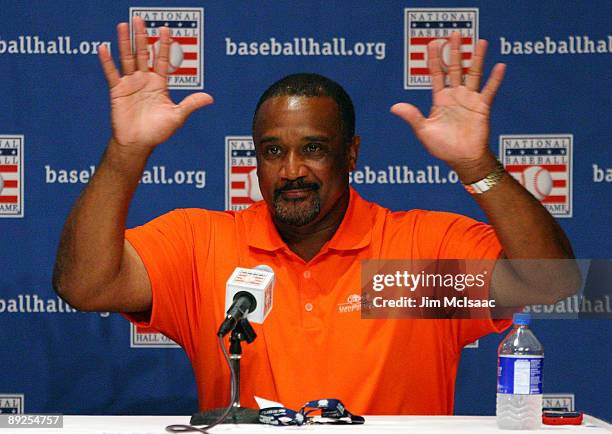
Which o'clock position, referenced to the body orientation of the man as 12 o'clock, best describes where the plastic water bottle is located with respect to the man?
The plastic water bottle is roughly at 11 o'clock from the man.

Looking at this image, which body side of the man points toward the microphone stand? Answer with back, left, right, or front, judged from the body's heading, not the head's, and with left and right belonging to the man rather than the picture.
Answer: front

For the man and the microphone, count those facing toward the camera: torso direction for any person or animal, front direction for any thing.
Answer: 1

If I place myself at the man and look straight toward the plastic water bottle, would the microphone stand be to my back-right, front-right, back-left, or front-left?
front-right

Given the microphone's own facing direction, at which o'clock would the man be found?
The man is roughly at 11 o'clock from the microphone.

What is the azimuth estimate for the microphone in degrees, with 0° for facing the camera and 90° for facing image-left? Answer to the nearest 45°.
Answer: approximately 225°

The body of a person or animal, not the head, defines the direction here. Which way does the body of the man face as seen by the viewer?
toward the camera

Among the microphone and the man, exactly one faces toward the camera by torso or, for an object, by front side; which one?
the man

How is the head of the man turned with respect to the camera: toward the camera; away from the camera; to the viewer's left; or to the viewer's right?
toward the camera
